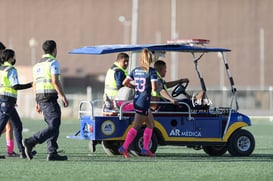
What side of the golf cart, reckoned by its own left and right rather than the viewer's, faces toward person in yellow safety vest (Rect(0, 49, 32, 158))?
back

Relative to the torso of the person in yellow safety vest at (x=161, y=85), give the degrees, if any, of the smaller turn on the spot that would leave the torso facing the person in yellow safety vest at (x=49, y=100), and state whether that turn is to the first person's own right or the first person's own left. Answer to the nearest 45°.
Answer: approximately 135° to the first person's own right

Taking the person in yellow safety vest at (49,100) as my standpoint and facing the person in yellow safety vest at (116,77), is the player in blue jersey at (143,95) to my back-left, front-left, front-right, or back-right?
front-right

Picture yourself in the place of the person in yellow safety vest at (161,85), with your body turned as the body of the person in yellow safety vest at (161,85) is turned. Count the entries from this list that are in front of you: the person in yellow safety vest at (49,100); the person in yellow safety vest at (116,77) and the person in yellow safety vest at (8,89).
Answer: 0

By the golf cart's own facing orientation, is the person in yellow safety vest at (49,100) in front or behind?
behind

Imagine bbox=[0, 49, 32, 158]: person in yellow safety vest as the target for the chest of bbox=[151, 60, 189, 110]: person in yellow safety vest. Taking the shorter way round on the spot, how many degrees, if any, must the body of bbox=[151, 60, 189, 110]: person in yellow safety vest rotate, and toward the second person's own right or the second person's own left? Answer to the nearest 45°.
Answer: approximately 180°

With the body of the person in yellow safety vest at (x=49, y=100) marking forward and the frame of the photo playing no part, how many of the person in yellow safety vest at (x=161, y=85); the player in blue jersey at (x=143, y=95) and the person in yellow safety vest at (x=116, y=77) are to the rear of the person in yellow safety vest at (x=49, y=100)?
0

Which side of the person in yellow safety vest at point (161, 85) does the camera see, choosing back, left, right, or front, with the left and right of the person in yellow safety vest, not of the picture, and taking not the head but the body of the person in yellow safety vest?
right

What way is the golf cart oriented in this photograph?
to the viewer's right

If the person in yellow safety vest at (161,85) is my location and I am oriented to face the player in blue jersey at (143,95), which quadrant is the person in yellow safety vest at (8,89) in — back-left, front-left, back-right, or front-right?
front-right

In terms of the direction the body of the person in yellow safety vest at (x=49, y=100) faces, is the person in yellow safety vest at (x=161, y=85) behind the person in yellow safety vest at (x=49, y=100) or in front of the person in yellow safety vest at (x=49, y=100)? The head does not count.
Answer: in front
